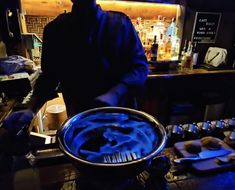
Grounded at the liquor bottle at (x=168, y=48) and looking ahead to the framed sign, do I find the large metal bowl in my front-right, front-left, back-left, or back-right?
back-right

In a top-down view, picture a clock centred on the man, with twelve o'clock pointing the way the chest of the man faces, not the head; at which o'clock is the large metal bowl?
The large metal bowl is roughly at 12 o'clock from the man.

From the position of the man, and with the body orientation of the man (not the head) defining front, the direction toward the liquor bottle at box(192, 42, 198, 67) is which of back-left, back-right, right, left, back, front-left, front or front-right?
back-left

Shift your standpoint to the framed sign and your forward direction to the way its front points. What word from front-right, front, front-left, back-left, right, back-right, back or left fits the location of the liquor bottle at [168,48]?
front-right

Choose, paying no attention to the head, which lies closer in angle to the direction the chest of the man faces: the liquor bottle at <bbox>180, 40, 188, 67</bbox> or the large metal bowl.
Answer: the large metal bowl

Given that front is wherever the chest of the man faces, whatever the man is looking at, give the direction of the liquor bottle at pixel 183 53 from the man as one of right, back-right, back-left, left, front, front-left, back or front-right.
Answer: back-left

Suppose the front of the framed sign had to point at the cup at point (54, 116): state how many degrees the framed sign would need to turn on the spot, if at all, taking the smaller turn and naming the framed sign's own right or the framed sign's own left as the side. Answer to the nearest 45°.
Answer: approximately 45° to the framed sign's own right

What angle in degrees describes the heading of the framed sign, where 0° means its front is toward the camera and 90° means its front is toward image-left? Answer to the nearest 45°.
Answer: approximately 0°

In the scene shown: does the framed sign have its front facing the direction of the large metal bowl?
yes

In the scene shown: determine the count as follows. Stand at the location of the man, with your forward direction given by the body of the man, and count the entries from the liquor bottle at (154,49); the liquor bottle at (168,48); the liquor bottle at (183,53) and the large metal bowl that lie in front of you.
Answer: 1
